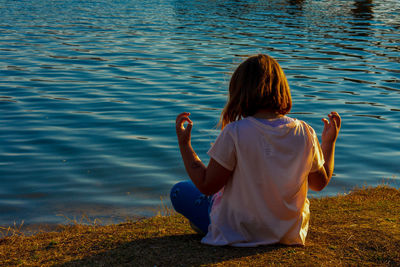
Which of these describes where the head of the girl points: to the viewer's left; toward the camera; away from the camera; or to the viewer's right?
away from the camera

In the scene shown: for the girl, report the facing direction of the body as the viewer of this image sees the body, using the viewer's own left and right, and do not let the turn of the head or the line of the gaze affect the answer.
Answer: facing away from the viewer and to the left of the viewer
